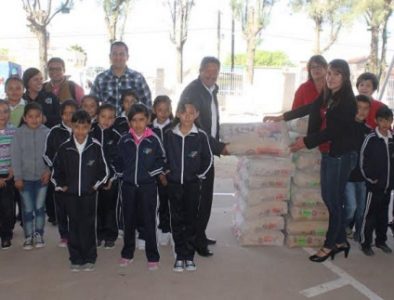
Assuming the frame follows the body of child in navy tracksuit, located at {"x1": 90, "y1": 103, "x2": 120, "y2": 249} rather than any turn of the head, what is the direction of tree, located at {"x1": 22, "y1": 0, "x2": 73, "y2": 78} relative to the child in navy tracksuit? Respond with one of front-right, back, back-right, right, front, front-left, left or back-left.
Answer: back

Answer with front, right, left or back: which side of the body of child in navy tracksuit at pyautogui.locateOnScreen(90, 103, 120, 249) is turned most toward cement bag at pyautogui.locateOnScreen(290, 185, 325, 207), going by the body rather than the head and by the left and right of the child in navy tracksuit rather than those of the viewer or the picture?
left

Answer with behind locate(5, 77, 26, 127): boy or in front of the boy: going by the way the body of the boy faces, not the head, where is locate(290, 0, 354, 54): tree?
behind

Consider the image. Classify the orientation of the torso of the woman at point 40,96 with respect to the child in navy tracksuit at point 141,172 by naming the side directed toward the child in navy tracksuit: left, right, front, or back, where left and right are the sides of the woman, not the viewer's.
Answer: front

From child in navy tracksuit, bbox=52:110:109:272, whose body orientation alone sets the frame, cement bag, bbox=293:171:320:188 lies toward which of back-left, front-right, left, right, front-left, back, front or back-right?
left

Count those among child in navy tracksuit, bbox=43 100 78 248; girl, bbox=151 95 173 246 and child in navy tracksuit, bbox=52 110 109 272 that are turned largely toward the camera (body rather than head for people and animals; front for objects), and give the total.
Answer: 3

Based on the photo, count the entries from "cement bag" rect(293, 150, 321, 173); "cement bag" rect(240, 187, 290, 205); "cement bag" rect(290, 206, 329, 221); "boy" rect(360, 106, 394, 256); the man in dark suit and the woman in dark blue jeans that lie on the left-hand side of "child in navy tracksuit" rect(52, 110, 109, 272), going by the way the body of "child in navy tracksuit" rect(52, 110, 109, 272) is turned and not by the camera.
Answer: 6
